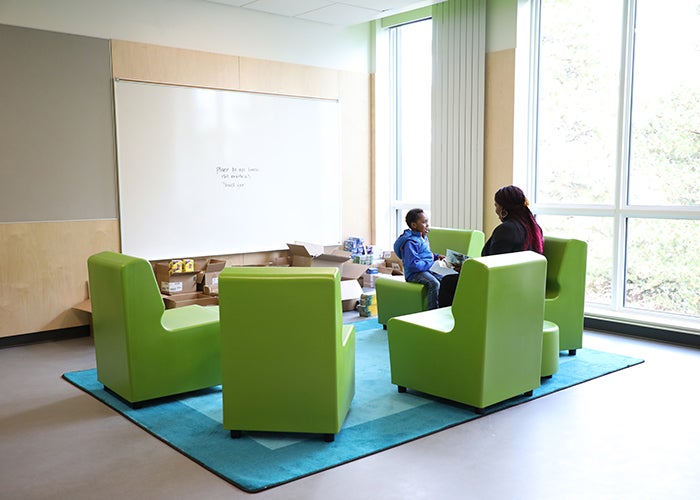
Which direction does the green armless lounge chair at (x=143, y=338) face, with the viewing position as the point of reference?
facing away from the viewer and to the right of the viewer

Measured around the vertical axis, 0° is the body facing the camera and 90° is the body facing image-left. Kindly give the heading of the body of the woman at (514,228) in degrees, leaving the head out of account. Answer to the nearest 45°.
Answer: approximately 135°

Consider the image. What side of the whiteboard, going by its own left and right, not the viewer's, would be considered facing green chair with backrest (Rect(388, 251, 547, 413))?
front

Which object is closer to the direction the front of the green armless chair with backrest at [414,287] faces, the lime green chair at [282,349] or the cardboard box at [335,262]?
the lime green chair

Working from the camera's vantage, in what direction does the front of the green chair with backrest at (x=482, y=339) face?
facing away from the viewer and to the left of the viewer

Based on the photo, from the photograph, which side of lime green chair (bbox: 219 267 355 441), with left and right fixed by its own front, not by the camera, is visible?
back

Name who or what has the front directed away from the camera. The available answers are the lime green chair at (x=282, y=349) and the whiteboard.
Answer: the lime green chair

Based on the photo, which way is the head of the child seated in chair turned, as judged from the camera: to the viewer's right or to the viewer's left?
to the viewer's right

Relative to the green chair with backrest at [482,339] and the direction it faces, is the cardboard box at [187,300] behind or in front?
in front

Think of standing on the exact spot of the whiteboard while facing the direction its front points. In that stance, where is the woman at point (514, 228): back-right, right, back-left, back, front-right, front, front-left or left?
front

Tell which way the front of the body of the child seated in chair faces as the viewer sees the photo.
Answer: to the viewer's right

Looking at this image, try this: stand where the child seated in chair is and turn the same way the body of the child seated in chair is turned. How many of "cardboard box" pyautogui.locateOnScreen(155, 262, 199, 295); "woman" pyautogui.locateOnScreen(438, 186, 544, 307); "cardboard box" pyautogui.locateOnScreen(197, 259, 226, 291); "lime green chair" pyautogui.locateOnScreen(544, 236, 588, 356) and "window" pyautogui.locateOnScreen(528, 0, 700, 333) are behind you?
2

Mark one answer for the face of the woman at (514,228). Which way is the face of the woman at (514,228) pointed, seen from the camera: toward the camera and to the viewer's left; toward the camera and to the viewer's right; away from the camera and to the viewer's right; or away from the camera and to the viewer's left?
away from the camera and to the viewer's left

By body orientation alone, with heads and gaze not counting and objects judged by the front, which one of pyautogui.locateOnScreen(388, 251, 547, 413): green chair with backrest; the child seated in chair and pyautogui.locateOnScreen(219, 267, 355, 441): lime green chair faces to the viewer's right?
the child seated in chair

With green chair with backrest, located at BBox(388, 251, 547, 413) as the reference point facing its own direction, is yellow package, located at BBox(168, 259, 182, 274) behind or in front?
in front
